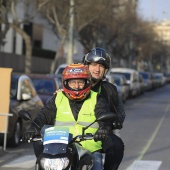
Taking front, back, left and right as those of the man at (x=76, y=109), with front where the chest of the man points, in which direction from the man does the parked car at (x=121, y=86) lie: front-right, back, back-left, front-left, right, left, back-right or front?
back

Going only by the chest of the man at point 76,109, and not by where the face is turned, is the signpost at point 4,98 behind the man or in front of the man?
behind

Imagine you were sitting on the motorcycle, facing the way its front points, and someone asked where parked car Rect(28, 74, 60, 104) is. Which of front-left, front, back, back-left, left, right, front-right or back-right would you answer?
back-right

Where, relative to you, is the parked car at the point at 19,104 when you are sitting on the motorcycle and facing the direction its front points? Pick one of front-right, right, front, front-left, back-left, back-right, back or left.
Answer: back-right

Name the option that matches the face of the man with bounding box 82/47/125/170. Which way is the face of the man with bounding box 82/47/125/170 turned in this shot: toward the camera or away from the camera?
toward the camera

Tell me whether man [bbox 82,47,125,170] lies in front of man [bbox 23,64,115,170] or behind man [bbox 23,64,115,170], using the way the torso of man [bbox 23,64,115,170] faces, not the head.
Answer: behind

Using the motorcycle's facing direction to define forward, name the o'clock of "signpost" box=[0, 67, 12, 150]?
The signpost is roughly at 4 o'clock from the motorcycle.

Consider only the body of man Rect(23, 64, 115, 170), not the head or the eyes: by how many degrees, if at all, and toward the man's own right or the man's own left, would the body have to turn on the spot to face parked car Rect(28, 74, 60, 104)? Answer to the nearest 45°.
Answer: approximately 180°

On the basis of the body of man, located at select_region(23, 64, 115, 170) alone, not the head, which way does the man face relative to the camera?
toward the camera

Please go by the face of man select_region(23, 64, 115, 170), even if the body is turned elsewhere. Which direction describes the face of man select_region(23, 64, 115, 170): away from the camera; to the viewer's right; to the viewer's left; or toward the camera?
toward the camera

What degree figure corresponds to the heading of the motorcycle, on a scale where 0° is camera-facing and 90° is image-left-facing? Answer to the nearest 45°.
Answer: approximately 45°
